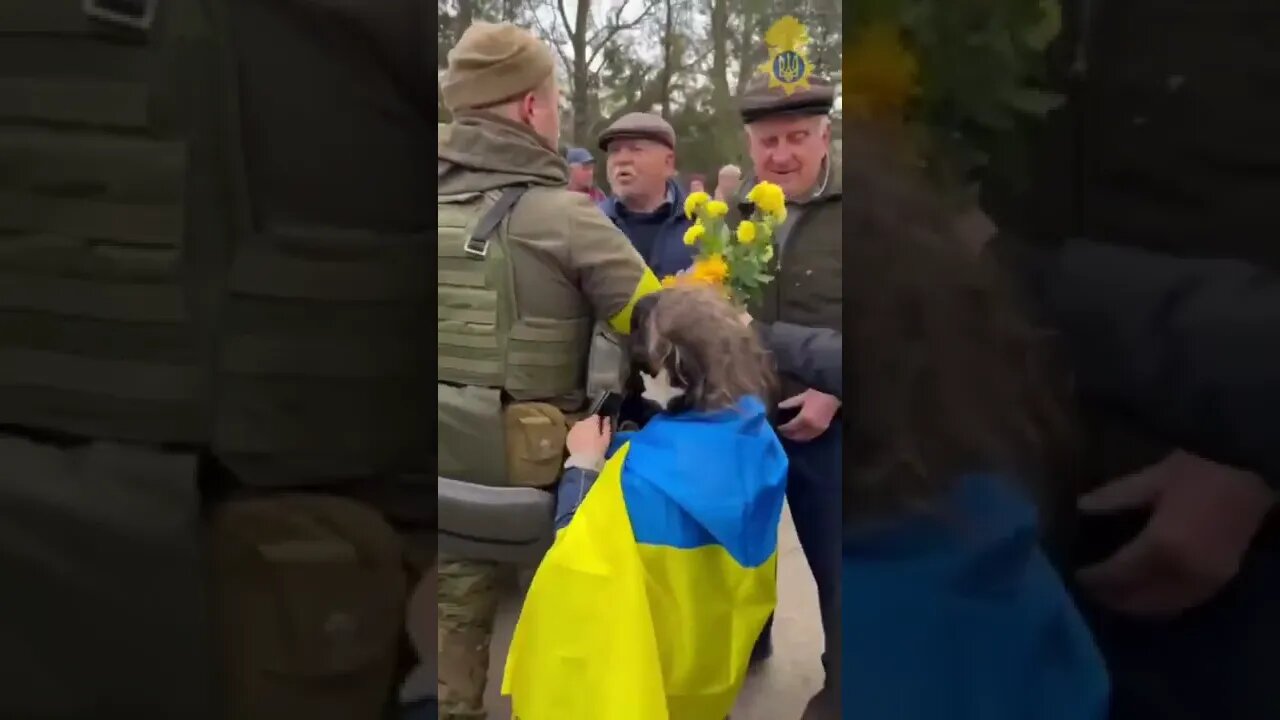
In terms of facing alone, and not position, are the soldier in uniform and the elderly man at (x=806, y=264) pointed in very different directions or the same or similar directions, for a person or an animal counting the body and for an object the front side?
very different directions

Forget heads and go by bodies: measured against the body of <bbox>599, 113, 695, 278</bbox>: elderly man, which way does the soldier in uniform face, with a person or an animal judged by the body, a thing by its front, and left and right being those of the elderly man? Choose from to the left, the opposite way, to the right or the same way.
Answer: the opposite way

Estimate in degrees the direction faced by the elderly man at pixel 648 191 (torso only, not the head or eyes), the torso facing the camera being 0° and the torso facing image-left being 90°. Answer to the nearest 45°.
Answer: approximately 45°

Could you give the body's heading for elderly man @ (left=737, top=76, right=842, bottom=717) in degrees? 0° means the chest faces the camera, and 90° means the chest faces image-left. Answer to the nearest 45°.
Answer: approximately 45°

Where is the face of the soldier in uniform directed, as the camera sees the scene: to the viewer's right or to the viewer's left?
to the viewer's right

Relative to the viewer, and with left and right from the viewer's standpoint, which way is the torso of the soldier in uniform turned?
facing away from the viewer and to the right of the viewer
